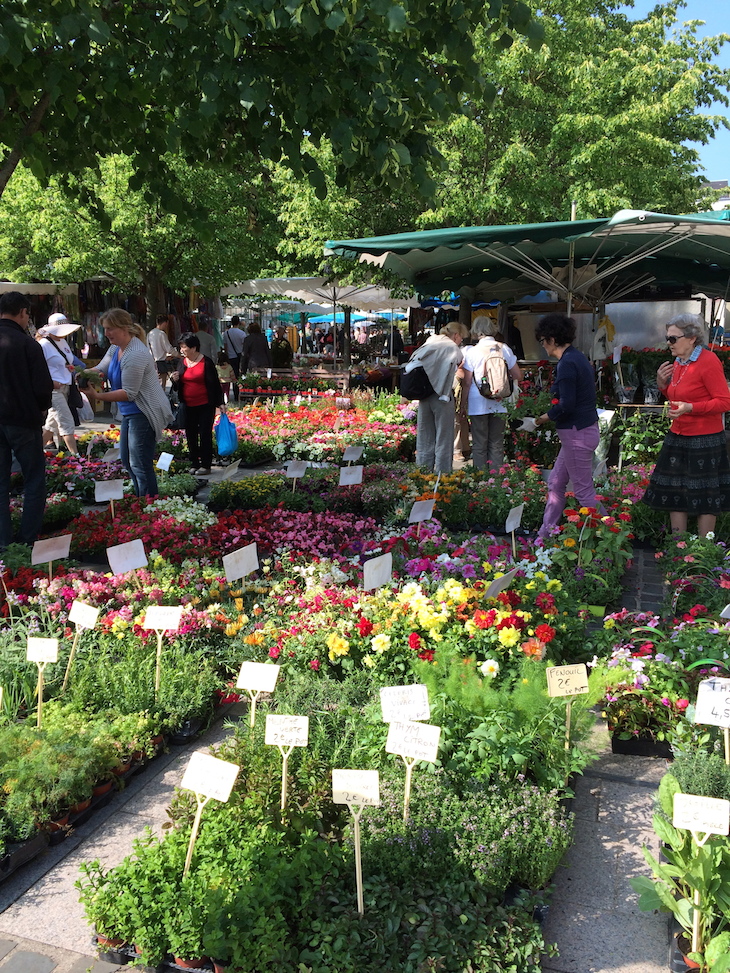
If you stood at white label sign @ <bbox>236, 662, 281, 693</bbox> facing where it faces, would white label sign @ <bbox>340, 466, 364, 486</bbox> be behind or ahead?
behind

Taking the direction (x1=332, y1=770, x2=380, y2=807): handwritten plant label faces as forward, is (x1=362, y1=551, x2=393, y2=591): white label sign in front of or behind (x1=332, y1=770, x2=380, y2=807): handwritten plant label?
behind

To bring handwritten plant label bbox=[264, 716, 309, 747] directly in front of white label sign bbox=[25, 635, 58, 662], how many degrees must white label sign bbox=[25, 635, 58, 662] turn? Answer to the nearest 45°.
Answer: approximately 45° to its left

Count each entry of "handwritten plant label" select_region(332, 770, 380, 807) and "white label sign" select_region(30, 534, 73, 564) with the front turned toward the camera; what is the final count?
2

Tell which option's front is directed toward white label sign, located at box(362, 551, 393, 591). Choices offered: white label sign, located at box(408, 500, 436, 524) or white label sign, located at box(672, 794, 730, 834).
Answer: white label sign, located at box(408, 500, 436, 524)

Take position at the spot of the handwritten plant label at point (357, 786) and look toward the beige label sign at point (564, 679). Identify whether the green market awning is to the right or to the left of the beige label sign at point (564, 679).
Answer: left

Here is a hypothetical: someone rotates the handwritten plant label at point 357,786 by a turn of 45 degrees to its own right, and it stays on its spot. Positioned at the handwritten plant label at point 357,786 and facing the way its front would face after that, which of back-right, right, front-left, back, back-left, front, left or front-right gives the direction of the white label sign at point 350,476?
back-right

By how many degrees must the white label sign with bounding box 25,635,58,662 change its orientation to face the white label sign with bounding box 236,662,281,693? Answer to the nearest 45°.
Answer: approximately 45° to its left
